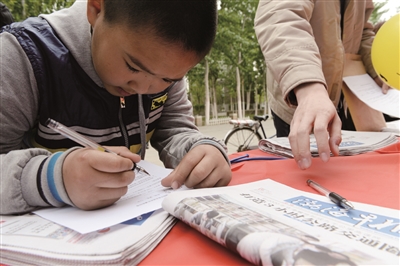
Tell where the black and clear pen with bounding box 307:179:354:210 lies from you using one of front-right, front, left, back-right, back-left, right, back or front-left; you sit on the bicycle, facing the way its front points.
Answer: right

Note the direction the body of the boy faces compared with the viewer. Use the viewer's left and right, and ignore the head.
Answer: facing the viewer and to the right of the viewer

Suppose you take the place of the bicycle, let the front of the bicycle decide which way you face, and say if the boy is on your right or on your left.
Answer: on your right

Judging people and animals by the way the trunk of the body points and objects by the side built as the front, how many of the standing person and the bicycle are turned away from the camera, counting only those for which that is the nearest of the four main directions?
0

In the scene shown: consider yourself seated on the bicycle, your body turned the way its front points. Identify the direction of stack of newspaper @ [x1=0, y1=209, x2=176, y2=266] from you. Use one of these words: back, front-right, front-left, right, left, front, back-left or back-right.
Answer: right

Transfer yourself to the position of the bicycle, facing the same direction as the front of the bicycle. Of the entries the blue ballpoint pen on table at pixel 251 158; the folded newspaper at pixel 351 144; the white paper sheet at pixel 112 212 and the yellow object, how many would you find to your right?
4

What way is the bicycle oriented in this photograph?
to the viewer's right

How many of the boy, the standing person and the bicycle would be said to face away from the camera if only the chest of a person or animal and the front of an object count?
0
